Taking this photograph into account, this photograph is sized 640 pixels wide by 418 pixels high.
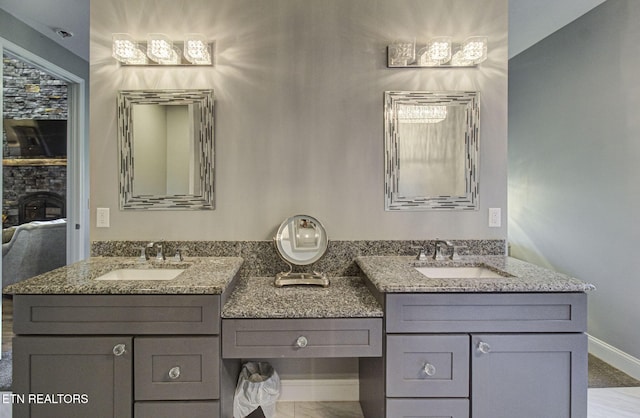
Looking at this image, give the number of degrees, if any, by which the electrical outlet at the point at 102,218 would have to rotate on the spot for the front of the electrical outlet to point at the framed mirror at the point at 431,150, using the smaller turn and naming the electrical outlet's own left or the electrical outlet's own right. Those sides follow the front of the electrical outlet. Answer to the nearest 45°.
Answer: approximately 45° to the electrical outlet's own left

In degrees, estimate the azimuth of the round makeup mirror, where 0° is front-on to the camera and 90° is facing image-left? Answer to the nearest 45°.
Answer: approximately 0°

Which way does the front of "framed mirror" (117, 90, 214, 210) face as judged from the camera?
facing the viewer

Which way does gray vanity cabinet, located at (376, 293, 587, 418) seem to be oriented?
toward the camera

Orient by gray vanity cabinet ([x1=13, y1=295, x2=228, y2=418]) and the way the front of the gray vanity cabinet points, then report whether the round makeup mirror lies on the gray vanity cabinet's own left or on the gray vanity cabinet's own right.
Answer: on the gray vanity cabinet's own left

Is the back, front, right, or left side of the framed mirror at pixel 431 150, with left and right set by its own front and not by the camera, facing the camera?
front

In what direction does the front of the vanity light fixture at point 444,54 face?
toward the camera

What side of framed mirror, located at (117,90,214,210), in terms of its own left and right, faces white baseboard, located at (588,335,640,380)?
left

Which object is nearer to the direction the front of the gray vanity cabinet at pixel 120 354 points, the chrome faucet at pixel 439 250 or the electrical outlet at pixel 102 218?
the chrome faucet
